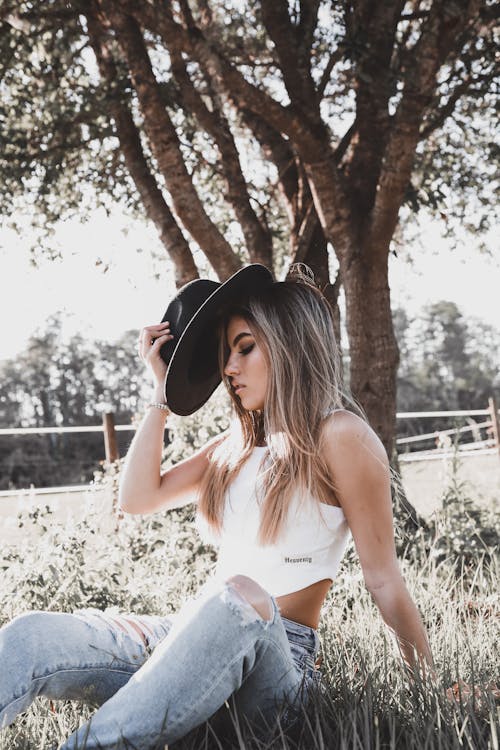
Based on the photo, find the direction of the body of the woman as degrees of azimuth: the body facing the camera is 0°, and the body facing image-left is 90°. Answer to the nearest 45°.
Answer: approximately 45°
